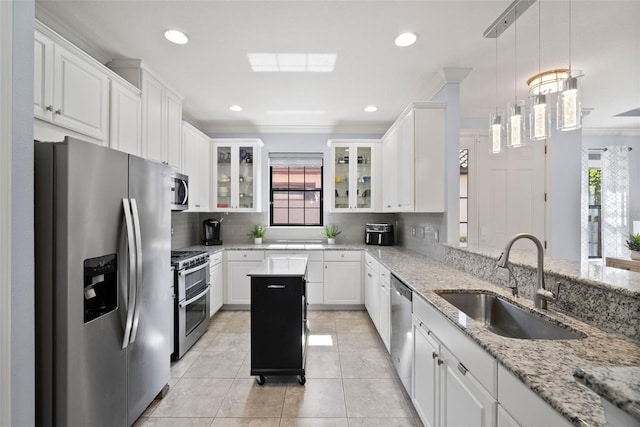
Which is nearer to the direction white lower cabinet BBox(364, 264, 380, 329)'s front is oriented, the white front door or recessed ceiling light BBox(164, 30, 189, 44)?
the recessed ceiling light

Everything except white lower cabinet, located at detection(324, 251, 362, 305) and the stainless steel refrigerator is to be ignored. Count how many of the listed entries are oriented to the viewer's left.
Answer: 0

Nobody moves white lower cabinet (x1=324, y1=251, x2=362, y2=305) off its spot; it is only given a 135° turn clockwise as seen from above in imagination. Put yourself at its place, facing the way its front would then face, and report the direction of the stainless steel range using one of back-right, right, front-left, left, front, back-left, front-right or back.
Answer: left

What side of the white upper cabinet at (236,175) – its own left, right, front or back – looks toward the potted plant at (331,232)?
left

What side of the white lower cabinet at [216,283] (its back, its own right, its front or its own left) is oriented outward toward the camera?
right

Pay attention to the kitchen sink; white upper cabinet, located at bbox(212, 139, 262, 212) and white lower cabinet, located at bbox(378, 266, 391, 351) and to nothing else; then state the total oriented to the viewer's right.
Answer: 0

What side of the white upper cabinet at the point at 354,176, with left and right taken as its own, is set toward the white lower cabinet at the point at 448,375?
front

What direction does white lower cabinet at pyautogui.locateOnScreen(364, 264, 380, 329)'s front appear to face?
to the viewer's left

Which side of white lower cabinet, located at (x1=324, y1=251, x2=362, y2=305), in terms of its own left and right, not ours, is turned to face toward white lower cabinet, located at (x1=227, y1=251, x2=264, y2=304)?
right

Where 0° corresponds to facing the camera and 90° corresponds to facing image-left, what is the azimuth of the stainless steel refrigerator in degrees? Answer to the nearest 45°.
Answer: approximately 315°

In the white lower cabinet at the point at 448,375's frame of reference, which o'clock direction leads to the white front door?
The white front door is roughly at 5 o'clock from the white lower cabinet.

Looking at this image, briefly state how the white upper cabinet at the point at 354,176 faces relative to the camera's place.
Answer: facing the viewer

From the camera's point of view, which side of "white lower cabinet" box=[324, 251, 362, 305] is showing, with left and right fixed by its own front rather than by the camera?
front

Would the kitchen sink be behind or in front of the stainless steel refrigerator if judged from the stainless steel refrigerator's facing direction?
in front

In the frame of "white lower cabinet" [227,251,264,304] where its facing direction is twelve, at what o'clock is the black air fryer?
The black air fryer is roughly at 9 o'clock from the white lower cabinet.
